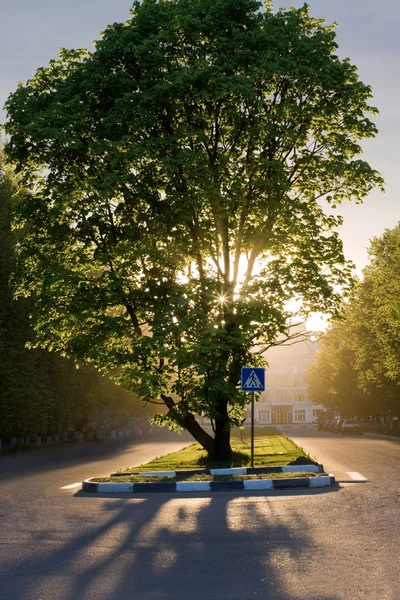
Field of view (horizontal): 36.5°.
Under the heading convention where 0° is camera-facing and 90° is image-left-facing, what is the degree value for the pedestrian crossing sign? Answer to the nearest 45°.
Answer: approximately 0°
